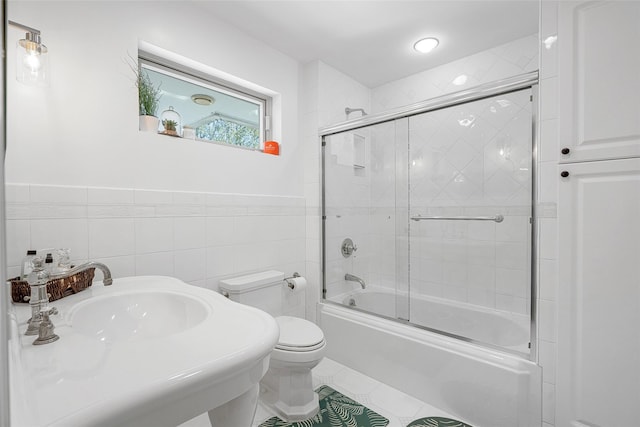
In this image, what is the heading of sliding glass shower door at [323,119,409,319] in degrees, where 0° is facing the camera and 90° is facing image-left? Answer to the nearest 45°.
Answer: approximately 45°

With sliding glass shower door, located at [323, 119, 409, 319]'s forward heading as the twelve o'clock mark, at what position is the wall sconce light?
The wall sconce light is roughly at 12 o'clock from the sliding glass shower door.

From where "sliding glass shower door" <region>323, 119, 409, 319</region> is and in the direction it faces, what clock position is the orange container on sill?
The orange container on sill is roughly at 1 o'clock from the sliding glass shower door.

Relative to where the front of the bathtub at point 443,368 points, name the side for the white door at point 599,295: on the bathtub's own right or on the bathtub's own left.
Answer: on the bathtub's own left

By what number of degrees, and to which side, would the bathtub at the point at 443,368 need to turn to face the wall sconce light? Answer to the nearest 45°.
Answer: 0° — it already faces it

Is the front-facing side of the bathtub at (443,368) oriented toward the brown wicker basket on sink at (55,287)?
yes

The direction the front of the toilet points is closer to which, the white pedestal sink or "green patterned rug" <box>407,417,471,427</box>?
the green patterned rug

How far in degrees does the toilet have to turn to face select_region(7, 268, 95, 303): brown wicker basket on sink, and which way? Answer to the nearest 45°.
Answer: approximately 90° to its right

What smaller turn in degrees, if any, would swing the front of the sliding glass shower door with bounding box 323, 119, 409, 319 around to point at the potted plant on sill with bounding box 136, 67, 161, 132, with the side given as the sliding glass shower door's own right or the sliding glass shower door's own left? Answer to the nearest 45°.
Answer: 0° — it already faces it

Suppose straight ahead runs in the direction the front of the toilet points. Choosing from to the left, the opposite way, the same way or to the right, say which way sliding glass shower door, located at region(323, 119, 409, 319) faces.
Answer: to the right
